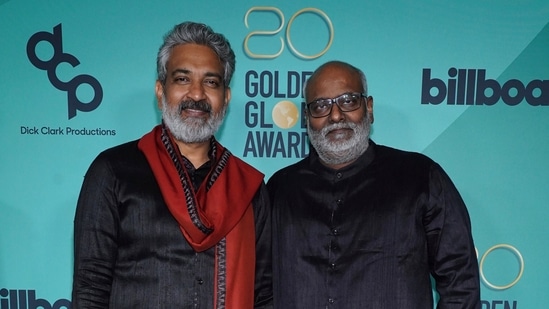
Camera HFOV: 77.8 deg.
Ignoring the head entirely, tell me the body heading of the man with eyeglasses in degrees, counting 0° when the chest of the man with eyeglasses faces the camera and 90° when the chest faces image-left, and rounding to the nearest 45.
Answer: approximately 45°
